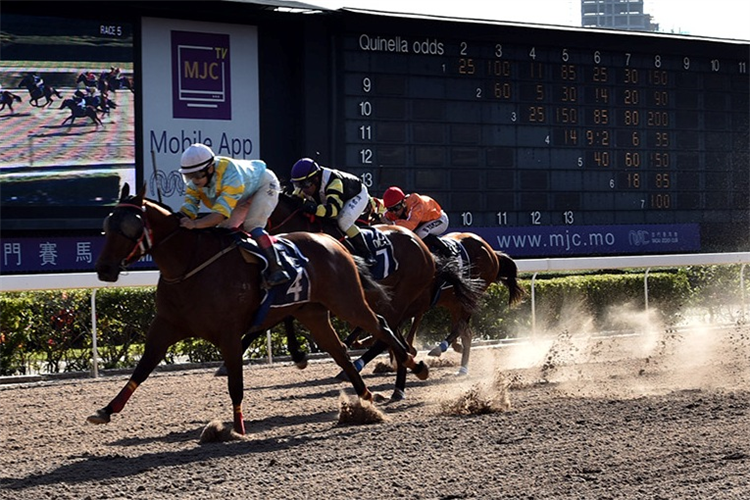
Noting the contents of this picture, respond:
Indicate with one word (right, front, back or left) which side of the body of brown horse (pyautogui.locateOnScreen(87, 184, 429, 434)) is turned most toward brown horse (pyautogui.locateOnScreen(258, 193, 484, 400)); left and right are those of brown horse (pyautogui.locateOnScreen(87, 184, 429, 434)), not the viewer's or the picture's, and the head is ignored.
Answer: back

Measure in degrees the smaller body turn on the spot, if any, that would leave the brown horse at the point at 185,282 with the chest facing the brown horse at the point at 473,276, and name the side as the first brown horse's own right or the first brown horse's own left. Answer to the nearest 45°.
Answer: approximately 180°

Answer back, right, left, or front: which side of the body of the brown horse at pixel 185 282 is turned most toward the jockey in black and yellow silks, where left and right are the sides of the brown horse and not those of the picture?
back

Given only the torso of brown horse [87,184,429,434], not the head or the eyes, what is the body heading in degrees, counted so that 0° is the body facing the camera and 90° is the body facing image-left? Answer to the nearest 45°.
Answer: approximately 45°

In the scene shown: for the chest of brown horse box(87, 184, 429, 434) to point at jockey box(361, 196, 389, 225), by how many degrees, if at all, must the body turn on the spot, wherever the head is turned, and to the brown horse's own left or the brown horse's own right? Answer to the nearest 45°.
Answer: approximately 135° to the brown horse's own right

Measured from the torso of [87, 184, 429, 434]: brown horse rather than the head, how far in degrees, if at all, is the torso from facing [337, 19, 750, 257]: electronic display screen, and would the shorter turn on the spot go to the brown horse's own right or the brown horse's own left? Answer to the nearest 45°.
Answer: approximately 180°
